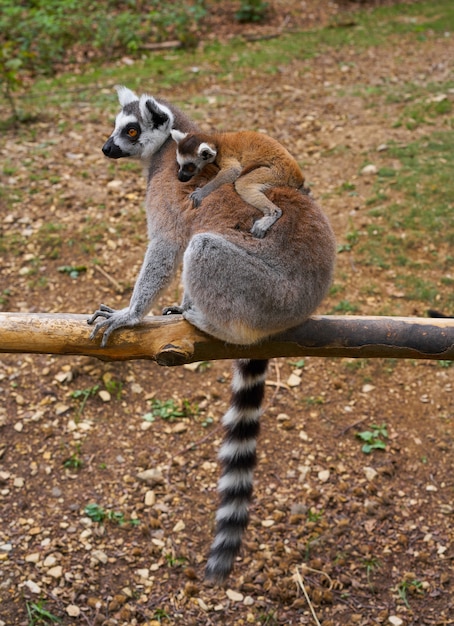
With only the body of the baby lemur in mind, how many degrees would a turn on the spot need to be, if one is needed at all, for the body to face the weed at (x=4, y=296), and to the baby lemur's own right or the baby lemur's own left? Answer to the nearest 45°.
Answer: approximately 45° to the baby lemur's own right

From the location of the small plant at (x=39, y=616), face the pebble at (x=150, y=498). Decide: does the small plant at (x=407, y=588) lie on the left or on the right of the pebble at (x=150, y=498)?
right

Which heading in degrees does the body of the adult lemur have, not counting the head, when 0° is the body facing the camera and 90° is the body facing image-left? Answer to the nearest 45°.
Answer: approximately 90°

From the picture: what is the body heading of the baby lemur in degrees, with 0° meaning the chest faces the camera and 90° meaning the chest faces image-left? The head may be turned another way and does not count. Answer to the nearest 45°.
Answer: approximately 90°

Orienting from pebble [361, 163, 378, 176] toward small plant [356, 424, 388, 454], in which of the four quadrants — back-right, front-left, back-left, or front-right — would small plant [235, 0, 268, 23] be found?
back-right
